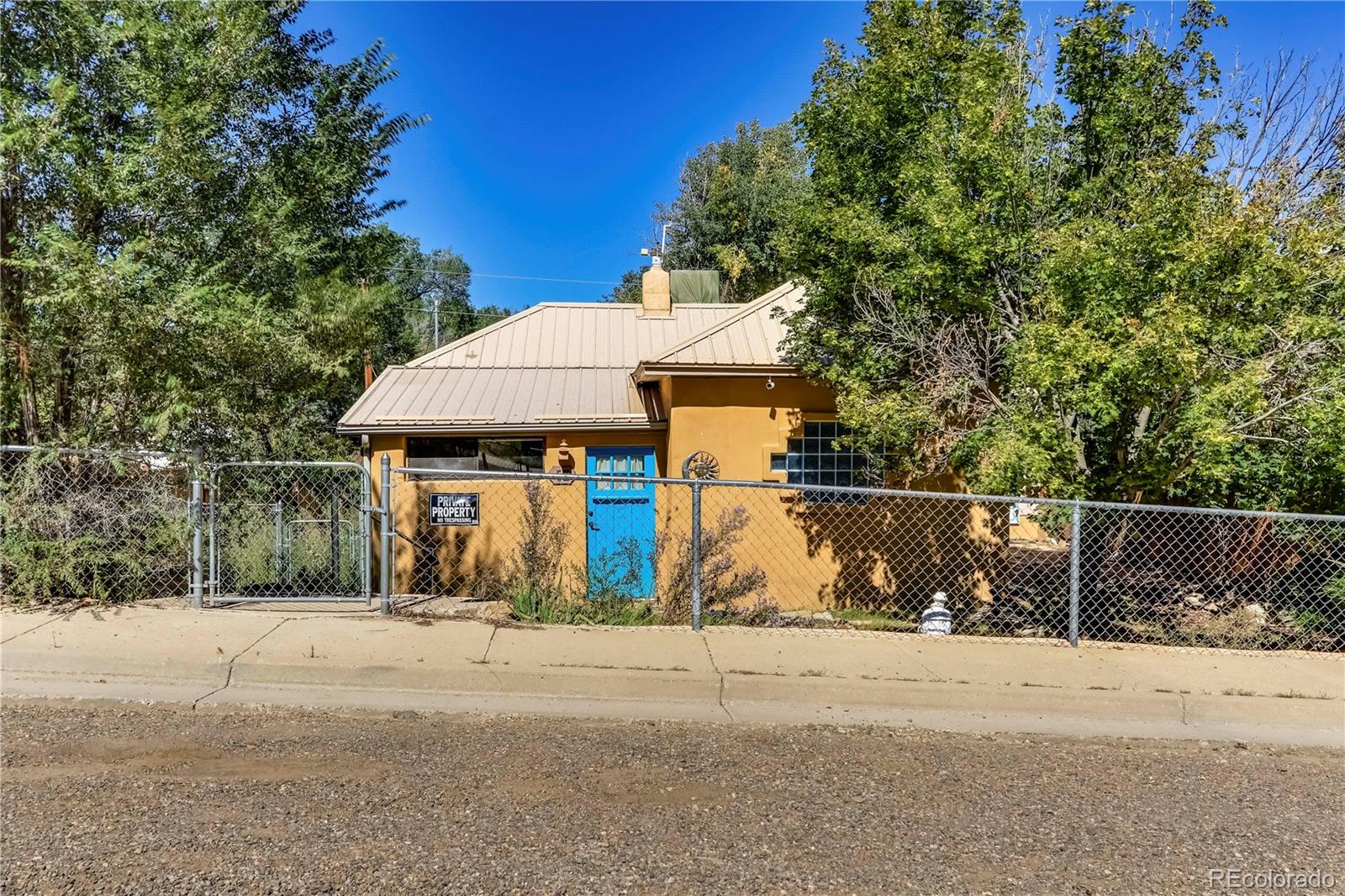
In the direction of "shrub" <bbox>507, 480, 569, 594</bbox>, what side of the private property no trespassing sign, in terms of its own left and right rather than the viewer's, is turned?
left

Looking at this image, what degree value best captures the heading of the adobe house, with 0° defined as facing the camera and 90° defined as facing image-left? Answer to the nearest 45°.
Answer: approximately 0°

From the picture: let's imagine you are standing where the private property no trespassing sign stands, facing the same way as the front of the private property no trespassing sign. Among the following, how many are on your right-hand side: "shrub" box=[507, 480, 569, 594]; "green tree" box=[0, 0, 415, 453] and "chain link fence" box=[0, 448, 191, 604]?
2

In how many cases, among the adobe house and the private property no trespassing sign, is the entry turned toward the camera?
2

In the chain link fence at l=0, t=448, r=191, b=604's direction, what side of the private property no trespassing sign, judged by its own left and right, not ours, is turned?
right
